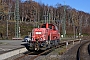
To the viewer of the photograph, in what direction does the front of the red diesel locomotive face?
facing the viewer and to the left of the viewer
